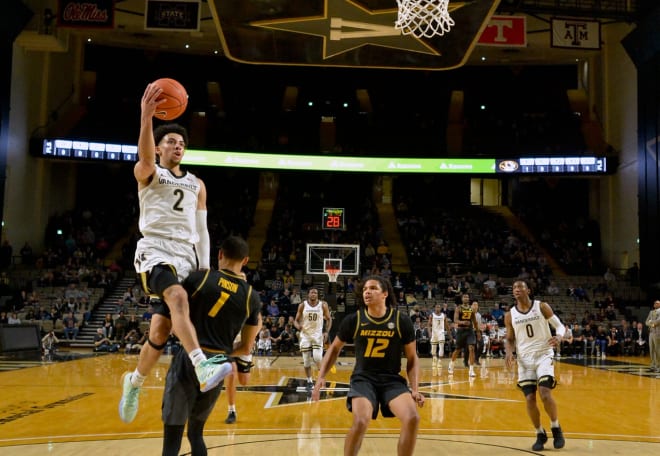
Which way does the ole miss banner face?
toward the camera

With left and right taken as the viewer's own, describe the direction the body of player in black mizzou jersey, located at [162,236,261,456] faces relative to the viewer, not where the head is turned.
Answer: facing away from the viewer

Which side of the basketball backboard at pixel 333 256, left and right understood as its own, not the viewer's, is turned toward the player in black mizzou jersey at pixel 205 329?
front

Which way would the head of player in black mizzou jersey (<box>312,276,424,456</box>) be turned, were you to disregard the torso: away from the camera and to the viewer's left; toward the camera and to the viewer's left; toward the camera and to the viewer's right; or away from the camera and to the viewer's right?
toward the camera and to the viewer's left

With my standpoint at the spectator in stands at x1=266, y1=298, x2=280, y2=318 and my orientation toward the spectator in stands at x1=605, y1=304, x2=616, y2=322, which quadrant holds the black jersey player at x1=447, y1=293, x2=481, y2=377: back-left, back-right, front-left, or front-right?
front-right

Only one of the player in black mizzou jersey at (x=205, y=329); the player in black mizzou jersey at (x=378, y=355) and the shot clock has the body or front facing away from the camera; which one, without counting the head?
the player in black mizzou jersey at (x=205, y=329)

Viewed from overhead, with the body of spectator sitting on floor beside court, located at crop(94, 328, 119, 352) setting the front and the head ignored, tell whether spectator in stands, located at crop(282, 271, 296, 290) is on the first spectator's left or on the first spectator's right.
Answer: on the first spectator's left

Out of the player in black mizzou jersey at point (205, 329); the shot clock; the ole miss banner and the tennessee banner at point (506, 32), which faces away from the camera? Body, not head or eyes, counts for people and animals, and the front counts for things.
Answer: the player in black mizzou jersey

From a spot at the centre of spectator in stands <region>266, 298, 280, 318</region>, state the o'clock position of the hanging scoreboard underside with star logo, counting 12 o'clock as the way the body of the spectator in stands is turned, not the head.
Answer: The hanging scoreboard underside with star logo is roughly at 12 o'clock from the spectator in stands.

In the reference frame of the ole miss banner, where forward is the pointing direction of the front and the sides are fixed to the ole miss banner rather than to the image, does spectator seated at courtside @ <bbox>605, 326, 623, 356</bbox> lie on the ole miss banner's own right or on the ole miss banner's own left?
on the ole miss banner's own left

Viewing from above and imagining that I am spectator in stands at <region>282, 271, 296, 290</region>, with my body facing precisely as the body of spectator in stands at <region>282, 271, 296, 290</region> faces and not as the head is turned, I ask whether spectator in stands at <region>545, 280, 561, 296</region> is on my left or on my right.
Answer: on my left

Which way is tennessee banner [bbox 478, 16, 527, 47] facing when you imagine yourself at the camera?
facing the viewer

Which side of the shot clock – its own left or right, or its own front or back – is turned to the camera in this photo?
front

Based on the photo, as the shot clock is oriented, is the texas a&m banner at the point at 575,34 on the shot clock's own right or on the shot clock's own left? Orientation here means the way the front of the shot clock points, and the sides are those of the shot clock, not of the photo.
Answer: on the shot clock's own left
